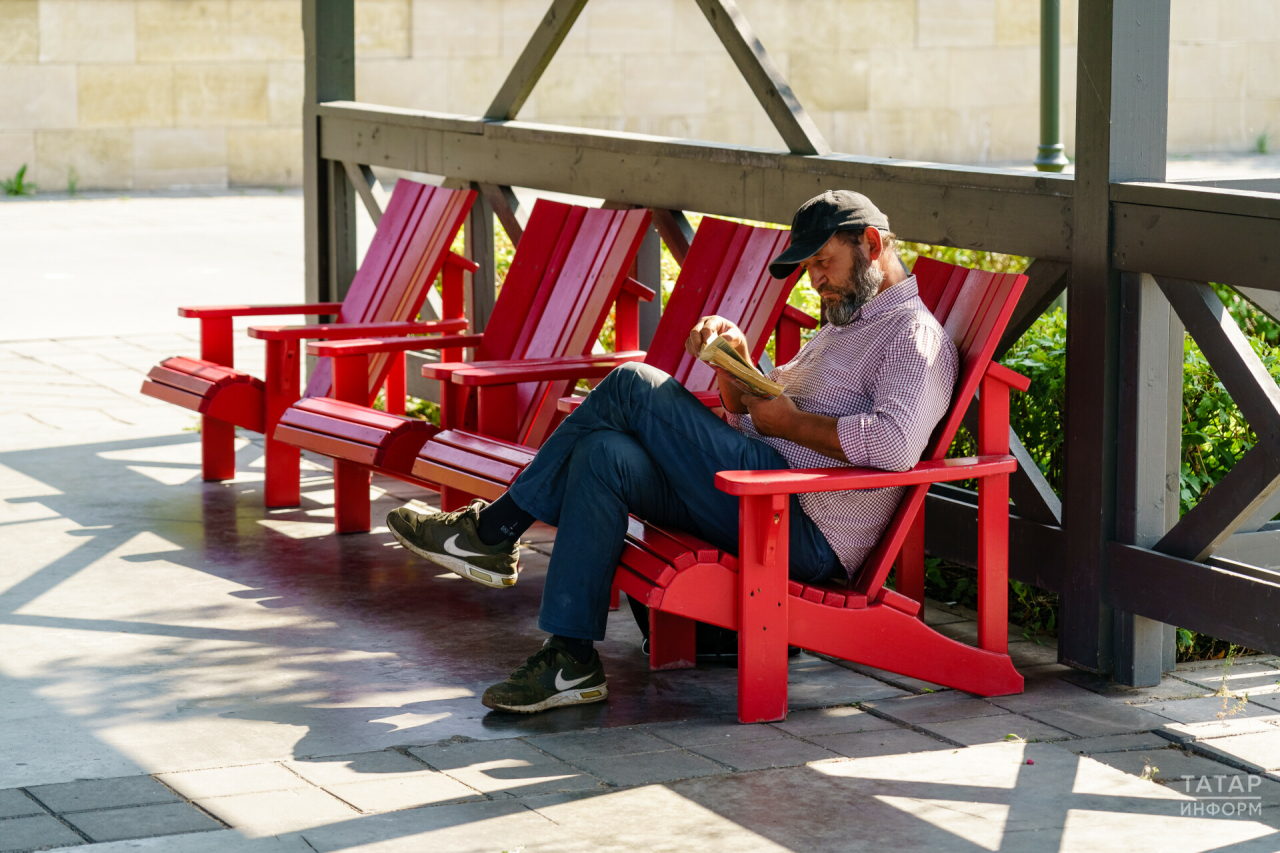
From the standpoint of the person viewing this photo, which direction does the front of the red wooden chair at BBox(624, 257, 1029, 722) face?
facing the viewer and to the left of the viewer

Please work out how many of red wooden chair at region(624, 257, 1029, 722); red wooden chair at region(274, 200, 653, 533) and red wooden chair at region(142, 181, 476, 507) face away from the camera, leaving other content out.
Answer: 0

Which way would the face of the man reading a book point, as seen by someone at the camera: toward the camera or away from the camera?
toward the camera

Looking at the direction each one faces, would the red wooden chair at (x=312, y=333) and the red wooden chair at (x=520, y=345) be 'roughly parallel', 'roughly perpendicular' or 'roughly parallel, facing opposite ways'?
roughly parallel

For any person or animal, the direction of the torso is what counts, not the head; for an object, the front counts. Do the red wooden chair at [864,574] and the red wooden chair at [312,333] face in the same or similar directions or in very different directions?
same or similar directions

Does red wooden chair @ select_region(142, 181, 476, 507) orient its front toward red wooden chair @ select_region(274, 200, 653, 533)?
no

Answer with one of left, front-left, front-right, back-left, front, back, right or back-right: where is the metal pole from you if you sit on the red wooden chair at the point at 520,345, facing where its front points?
back

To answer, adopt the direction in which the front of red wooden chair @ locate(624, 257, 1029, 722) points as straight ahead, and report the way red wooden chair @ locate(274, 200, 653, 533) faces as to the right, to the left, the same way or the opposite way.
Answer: the same way

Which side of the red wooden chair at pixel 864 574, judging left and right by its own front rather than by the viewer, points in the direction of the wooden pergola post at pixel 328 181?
right

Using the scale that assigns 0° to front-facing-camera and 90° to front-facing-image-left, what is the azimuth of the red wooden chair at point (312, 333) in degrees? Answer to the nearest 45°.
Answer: approximately 45°
